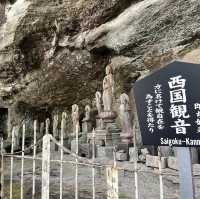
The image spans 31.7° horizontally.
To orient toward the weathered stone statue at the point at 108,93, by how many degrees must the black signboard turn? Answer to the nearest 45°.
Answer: approximately 180°

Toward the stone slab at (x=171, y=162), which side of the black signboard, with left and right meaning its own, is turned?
back

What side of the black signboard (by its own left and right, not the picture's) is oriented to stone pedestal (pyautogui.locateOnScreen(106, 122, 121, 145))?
back

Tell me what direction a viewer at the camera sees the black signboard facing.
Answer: facing the viewer
